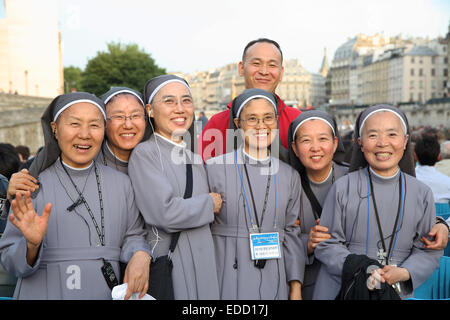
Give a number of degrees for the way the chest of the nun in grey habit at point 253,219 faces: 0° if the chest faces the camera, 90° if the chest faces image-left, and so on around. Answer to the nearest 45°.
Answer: approximately 0°

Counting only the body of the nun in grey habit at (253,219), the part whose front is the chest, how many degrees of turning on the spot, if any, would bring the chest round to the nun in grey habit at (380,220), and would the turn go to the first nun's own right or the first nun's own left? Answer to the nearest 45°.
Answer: approximately 90° to the first nun's own left

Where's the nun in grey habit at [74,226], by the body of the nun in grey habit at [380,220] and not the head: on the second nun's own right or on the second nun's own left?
on the second nun's own right

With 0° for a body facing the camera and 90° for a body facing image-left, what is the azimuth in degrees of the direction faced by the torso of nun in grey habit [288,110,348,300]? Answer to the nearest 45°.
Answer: approximately 0°

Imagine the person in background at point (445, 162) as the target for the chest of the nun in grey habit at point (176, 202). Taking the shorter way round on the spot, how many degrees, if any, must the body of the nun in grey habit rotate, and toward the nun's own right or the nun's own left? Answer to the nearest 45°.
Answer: approximately 90° to the nun's own left

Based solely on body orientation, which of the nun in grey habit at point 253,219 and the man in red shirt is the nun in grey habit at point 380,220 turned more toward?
the nun in grey habit

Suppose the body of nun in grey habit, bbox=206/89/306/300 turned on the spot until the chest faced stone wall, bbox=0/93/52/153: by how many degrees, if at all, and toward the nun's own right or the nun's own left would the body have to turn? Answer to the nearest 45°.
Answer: approximately 135° to the nun's own right

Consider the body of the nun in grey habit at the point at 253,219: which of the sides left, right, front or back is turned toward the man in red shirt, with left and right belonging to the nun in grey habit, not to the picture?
back

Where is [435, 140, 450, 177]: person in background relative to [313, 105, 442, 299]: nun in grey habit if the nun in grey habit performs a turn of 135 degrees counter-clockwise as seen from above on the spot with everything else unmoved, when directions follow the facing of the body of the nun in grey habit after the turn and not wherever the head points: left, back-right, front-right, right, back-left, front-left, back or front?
front-left

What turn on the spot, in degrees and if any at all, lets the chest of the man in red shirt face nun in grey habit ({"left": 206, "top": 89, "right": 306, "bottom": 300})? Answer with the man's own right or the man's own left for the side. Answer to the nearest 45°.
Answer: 0° — they already face them
